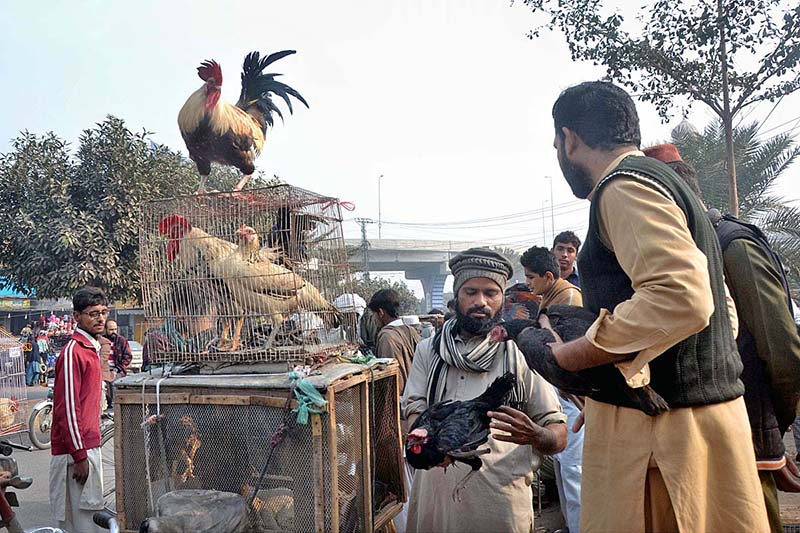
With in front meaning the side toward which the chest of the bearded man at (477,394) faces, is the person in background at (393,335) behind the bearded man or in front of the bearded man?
behind

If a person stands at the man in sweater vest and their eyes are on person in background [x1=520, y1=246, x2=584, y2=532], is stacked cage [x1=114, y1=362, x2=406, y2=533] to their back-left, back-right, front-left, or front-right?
front-left

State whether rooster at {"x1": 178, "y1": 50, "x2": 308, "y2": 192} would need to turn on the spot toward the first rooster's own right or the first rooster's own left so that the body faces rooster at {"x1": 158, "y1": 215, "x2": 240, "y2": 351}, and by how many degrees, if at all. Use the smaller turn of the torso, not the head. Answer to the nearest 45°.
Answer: approximately 45° to the first rooster's own right

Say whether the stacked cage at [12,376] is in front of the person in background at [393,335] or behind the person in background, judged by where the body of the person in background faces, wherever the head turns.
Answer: in front

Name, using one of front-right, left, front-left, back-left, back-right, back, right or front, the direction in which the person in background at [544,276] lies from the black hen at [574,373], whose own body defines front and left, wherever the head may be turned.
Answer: right

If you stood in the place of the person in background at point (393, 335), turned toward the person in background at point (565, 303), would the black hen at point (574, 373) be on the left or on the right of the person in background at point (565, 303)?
right

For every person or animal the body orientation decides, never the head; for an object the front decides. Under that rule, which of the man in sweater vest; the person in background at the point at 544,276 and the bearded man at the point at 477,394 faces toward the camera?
the bearded man

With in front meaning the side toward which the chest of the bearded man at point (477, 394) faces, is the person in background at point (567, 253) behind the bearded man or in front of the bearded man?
behind

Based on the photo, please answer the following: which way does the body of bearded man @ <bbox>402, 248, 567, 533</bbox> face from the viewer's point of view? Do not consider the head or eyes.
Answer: toward the camera

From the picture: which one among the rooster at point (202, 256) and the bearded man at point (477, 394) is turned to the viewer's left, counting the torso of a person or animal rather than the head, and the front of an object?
the rooster
